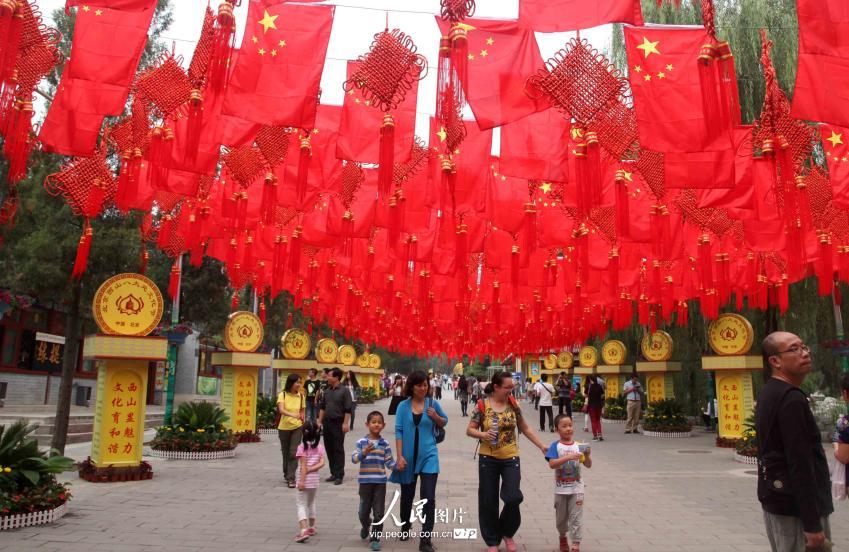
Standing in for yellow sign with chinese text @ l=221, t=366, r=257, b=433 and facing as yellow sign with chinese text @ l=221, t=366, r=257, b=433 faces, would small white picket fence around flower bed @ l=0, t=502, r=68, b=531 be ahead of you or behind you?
ahead

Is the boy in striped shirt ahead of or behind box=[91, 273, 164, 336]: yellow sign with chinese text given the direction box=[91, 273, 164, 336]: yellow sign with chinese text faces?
ahead

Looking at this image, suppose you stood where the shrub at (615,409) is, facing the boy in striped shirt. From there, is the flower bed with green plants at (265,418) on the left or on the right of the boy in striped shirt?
right

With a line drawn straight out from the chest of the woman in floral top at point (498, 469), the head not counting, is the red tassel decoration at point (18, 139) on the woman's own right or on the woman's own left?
on the woman's own right

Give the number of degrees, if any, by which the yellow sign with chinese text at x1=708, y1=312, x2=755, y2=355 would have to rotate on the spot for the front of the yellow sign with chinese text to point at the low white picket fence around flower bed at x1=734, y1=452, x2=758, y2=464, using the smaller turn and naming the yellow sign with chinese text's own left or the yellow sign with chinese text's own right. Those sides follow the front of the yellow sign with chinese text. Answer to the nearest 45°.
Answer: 0° — it already faces it

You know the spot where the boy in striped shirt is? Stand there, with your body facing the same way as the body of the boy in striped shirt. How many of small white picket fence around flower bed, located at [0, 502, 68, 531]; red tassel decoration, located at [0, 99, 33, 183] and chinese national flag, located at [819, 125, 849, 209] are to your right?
2
